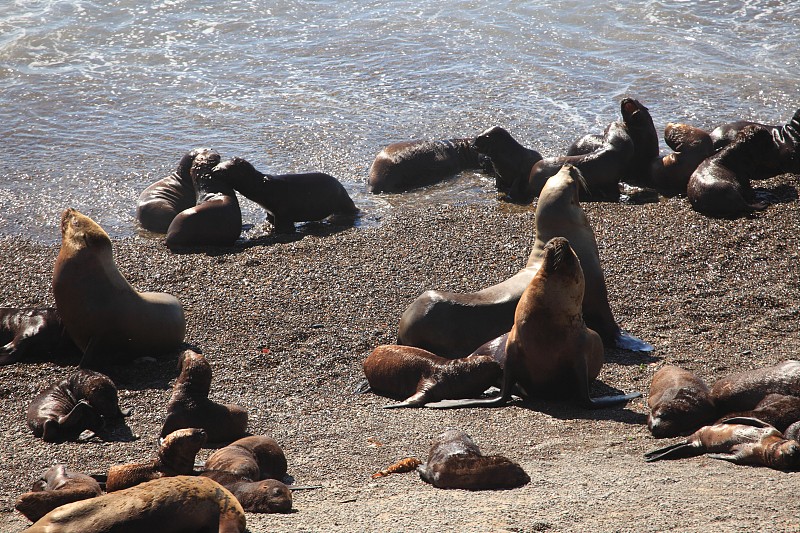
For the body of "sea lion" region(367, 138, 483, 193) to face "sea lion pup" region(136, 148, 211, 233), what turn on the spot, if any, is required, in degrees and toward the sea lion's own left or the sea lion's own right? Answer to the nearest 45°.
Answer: approximately 135° to the sea lion's own right

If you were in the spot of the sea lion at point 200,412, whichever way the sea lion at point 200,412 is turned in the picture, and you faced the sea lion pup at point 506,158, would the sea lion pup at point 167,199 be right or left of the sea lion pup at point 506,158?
left

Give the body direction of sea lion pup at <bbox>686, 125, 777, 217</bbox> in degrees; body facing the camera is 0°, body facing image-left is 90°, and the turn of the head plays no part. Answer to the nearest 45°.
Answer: approximately 270°

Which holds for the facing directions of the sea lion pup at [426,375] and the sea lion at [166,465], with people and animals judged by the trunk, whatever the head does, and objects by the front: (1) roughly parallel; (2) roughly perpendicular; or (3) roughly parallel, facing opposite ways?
roughly parallel

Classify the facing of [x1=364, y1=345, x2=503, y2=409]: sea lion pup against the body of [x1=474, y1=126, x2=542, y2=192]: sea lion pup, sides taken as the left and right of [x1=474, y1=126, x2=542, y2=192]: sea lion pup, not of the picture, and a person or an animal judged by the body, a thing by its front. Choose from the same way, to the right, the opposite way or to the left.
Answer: the opposite way

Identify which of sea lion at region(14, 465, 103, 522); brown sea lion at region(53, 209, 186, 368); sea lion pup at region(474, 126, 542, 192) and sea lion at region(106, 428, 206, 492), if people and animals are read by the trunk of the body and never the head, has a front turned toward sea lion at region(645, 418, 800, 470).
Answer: sea lion at region(106, 428, 206, 492)

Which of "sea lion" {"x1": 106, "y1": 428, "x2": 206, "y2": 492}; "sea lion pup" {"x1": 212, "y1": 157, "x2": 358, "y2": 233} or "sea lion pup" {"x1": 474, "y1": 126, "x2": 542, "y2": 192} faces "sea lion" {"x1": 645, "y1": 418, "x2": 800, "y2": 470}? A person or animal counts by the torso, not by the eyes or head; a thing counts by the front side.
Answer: "sea lion" {"x1": 106, "y1": 428, "x2": 206, "y2": 492}

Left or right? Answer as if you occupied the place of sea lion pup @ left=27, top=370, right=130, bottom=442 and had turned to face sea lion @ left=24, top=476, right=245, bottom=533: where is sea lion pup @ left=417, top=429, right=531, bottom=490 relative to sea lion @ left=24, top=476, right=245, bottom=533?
left

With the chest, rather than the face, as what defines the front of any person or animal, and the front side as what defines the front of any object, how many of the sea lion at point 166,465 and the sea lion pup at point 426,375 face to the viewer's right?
2

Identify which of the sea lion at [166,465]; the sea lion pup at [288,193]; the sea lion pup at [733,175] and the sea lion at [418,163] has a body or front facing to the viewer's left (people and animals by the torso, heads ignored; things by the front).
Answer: the sea lion pup at [288,193]

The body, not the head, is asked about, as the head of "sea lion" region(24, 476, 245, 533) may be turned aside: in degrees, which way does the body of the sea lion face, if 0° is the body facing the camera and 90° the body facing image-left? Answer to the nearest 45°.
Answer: approximately 270°

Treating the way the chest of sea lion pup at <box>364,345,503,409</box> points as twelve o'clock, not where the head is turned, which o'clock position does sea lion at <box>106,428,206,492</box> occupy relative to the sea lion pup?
The sea lion is roughly at 4 o'clock from the sea lion pup.

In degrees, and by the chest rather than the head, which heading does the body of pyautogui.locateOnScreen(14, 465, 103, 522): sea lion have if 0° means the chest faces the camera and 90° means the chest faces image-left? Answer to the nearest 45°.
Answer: approximately 90°

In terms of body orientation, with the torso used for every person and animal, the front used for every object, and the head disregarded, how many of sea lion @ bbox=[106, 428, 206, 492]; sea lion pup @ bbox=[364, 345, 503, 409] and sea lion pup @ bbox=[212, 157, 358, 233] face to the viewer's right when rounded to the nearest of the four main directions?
2

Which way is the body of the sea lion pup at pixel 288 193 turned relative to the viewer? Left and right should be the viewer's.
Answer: facing to the left of the viewer

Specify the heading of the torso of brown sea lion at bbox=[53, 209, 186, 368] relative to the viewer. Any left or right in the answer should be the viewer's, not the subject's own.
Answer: facing to the left of the viewer

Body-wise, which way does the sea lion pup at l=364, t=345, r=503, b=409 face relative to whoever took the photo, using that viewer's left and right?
facing to the right of the viewer
